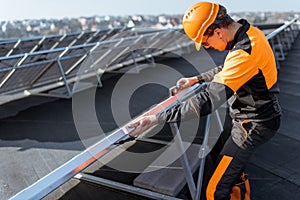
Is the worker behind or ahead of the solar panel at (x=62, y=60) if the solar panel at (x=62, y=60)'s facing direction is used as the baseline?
behind

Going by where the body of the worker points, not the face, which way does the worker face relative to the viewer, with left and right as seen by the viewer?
facing to the left of the viewer

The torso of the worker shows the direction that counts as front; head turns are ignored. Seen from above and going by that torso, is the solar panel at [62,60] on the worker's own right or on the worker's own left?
on the worker's own right
